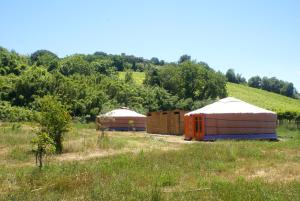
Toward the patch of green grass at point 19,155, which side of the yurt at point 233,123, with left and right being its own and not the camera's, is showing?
front

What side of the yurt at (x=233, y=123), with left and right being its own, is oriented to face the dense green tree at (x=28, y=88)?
right

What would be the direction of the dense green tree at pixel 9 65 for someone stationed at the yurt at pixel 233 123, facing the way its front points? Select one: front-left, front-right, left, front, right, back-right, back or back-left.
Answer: right

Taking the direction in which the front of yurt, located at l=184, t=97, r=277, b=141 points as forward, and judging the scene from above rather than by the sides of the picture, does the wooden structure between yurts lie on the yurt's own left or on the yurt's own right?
on the yurt's own right

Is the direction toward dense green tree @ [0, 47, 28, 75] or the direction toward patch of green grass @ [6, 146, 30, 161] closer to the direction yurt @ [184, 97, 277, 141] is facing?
the patch of green grass

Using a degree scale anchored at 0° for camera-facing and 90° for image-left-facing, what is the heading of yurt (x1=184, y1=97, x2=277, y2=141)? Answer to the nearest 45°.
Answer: approximately 45°

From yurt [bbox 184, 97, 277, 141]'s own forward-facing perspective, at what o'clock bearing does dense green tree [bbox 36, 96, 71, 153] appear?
The dense green tree is roughly at 12 o'clock from the yurt.
